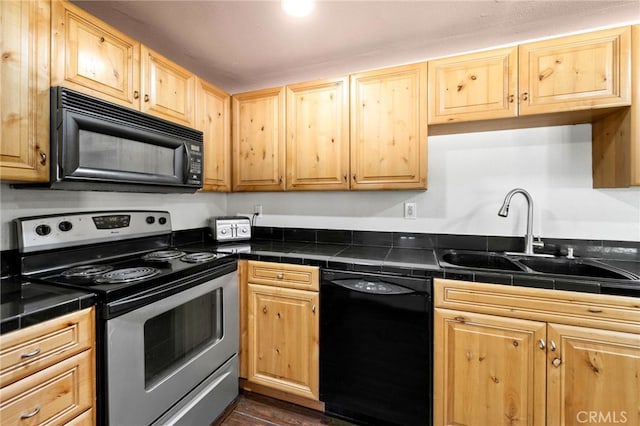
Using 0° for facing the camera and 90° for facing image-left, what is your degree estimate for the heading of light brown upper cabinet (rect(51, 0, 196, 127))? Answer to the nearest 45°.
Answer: approximately 315°

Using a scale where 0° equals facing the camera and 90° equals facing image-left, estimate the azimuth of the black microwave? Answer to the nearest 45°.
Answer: approximately 315°

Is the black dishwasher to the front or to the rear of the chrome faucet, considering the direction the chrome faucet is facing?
to the front

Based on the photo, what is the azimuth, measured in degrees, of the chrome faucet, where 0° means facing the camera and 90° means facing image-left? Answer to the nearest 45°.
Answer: approximately 45°

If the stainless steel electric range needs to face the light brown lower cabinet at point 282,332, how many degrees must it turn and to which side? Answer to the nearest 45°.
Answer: approximately 45° to its left

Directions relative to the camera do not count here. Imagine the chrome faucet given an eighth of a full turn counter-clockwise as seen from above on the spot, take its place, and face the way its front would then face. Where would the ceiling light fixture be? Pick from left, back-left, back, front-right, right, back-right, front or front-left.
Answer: front-right

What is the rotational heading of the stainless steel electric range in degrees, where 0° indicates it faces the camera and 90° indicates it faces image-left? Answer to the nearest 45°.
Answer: approximately 315°

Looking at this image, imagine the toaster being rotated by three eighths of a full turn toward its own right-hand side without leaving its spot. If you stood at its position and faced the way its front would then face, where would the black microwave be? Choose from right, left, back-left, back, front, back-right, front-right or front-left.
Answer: left
